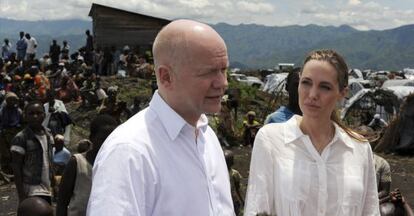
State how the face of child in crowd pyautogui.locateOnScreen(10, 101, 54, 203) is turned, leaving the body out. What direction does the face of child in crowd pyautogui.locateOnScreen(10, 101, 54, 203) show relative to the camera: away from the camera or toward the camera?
toward the camera

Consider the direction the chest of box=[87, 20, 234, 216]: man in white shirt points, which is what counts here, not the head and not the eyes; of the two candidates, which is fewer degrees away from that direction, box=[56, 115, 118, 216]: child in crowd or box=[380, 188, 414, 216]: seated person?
the seated person

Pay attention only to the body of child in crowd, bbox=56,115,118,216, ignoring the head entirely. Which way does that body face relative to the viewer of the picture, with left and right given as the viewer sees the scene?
facing the viewer and to the right of the viewer

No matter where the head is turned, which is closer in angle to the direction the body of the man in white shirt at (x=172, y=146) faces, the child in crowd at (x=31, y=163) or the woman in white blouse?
the woman in white blouse

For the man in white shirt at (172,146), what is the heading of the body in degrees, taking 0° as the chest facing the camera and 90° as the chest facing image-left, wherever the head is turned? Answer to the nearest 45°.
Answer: approximately 315°

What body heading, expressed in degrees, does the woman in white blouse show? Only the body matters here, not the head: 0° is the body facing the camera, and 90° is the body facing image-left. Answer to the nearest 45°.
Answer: approximately 0°

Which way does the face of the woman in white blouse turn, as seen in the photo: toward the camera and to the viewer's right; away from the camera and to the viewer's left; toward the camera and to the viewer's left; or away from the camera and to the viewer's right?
toward the camera and to the viewer's left

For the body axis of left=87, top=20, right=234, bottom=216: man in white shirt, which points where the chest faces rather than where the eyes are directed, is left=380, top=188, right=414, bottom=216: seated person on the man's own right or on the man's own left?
on the man's own left
